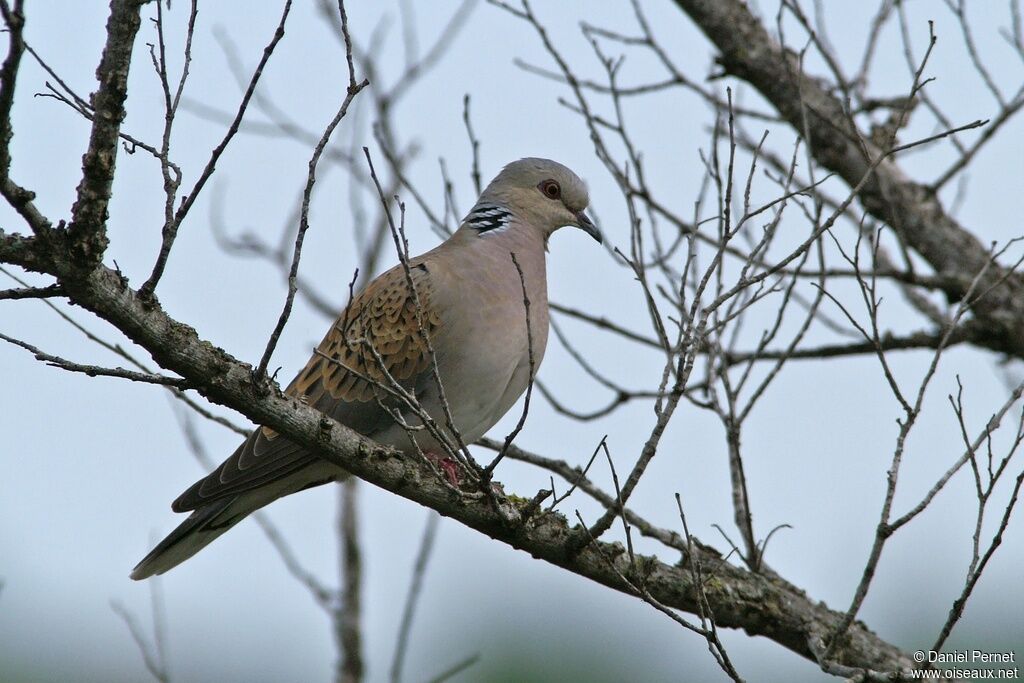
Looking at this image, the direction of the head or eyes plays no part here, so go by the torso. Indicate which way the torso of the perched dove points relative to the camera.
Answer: to the viewer's right

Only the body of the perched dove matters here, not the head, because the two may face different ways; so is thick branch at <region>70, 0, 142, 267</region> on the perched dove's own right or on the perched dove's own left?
on the perched dove's own right
